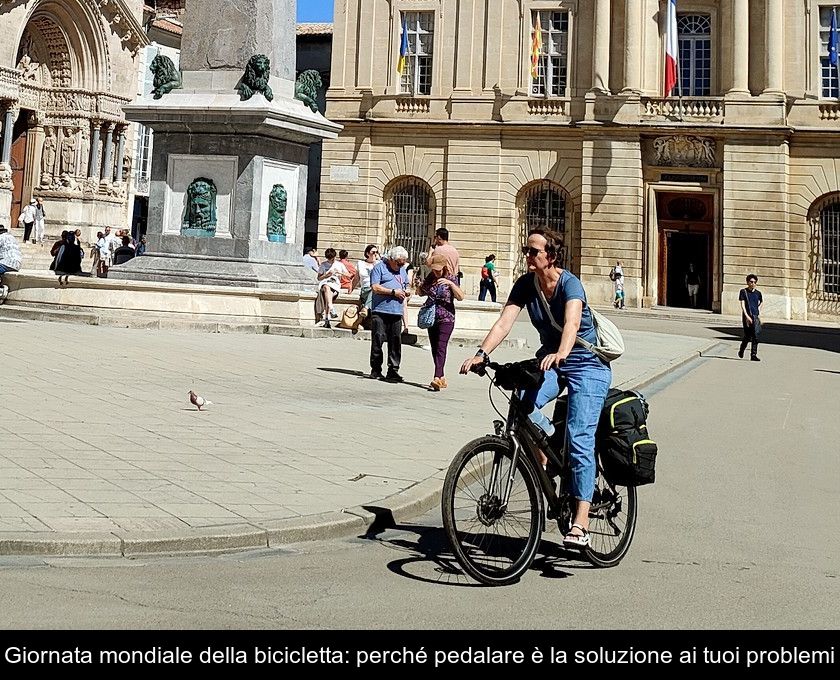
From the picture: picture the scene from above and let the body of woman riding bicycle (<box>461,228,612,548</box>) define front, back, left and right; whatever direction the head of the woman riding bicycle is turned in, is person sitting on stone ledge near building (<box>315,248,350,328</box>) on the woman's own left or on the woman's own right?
on the woman's own right

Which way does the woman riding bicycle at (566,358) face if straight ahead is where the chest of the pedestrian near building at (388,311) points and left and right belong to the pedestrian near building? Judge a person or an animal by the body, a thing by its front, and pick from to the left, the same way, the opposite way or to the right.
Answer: to the right

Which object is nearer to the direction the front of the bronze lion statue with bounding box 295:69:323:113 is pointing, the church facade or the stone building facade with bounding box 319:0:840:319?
the stone building facade

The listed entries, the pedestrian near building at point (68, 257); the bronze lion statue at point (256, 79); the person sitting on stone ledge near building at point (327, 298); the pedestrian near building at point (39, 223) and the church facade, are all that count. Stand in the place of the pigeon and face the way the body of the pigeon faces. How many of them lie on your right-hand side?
5

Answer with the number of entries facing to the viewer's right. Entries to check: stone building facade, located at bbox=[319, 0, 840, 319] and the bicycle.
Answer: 0

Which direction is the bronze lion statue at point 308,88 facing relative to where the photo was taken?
to the viewer's right

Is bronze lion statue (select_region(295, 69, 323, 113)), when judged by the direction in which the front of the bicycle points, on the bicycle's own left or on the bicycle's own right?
on the bicycle's own right

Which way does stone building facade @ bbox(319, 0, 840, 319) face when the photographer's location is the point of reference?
facing the viewer

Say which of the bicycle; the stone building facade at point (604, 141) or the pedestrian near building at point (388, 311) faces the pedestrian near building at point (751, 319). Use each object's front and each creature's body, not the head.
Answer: the stone building facade

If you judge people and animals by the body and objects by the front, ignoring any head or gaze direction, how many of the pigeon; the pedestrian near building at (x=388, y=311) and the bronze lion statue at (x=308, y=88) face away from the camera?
0

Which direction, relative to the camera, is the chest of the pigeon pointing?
to the viewer's left

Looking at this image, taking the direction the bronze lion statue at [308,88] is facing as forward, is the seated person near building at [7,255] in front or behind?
behind

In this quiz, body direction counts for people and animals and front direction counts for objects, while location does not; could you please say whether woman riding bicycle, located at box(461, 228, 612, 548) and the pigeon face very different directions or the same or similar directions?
same or similar directions

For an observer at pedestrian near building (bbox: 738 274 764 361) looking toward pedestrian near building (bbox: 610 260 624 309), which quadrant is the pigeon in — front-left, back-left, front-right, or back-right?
back-left

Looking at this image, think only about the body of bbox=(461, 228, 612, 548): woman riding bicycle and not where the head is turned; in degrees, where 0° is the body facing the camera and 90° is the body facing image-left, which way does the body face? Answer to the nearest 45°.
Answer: approximately 45°

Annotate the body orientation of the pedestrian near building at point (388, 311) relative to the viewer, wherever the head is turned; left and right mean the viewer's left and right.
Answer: facing the viewer and to the right of the viewer

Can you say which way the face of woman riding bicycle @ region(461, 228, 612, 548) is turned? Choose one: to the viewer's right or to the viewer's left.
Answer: to the viewer's left
